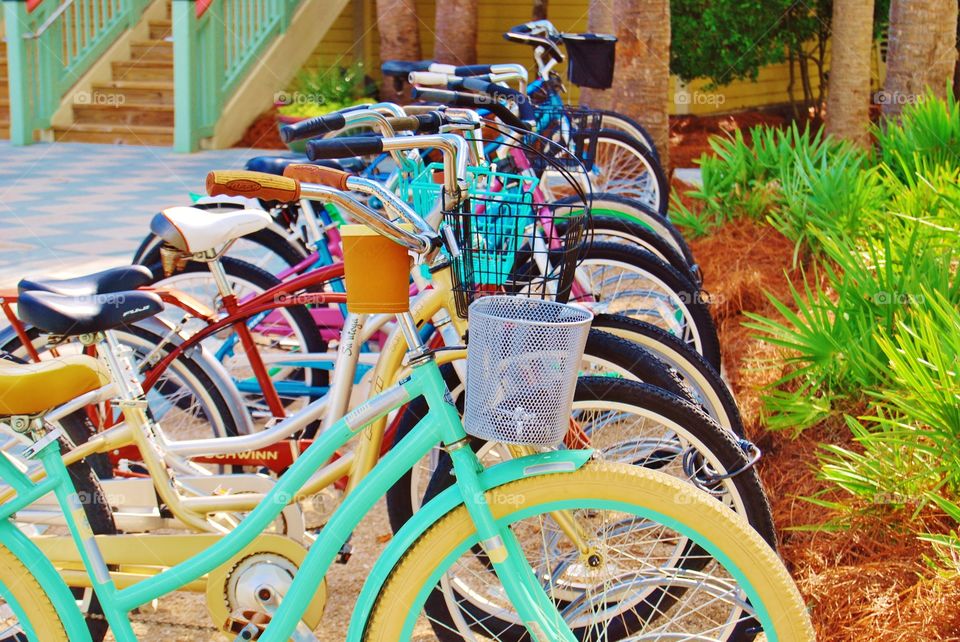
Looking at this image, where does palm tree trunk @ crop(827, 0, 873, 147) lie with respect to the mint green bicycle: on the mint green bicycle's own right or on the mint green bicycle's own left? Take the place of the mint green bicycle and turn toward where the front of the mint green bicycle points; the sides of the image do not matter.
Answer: on the mint green bicycle's own left

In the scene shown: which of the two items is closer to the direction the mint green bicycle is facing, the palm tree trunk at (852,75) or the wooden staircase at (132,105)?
the palm tree trunk

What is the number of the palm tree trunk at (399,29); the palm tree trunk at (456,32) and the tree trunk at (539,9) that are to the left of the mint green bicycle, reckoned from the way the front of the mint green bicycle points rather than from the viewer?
3

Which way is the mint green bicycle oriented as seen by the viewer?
to the viewer's right

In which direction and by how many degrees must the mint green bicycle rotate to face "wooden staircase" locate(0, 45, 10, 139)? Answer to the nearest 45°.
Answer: approximately 90° to its left

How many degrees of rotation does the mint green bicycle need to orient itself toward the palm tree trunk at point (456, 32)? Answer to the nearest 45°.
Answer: approximately 90° to its left

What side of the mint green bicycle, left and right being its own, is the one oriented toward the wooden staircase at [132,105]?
left

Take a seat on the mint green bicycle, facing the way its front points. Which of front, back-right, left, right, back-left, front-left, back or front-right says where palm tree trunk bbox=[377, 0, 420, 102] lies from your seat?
left

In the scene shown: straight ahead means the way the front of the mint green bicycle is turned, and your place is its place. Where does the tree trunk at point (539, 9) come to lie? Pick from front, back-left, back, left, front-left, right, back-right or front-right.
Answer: left

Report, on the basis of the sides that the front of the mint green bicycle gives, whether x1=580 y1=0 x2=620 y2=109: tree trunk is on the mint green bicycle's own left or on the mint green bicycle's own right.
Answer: on the mint green bicycle's own left
